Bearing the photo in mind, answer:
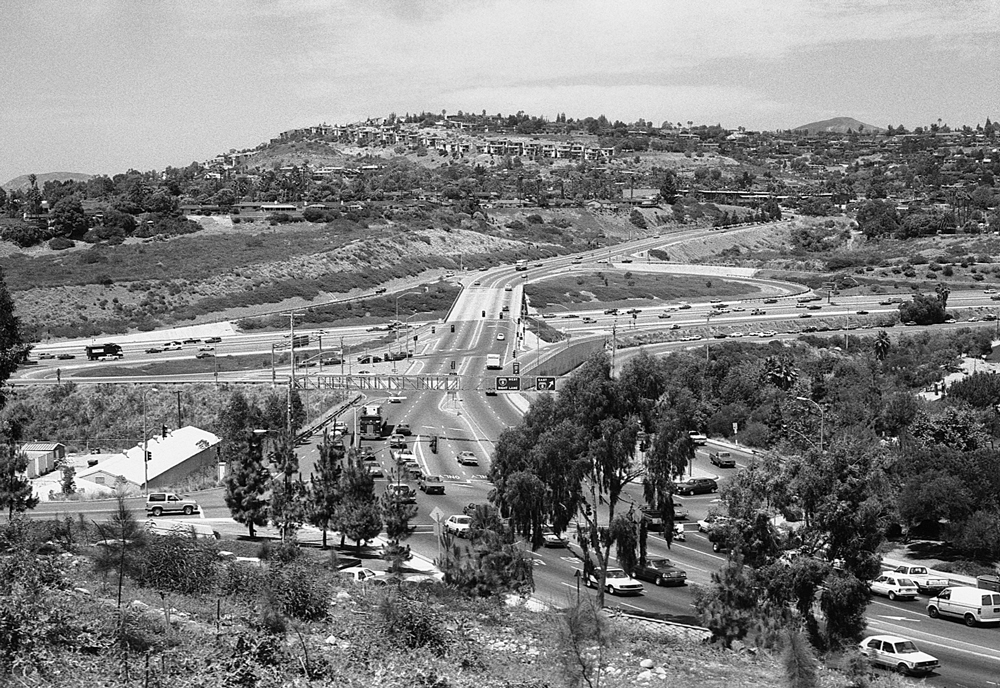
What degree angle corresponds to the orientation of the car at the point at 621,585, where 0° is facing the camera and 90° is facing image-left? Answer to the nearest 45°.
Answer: approximately 315°

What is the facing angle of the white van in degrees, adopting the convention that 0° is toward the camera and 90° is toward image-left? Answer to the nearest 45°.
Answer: approximately 135°

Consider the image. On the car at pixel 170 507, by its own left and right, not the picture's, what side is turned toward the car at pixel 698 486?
front

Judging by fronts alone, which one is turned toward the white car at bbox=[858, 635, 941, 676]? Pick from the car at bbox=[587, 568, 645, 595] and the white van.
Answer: the car

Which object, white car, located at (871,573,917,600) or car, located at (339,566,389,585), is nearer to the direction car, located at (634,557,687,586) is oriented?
the white car

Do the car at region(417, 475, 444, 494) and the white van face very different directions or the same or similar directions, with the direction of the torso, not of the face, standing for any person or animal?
very different directions

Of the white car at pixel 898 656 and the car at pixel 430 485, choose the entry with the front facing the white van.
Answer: the car

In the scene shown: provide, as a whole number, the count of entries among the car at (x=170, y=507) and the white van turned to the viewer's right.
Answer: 1

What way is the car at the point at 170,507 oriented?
to the viewer's right
